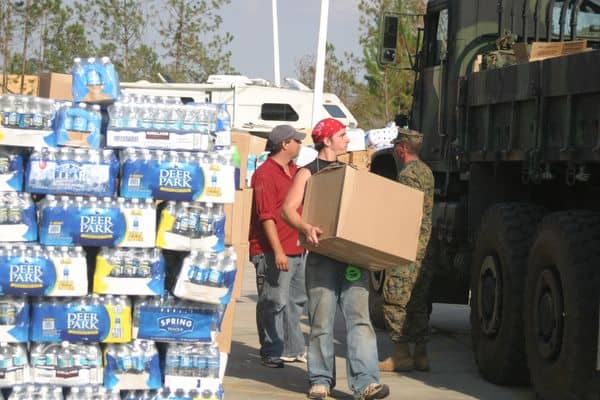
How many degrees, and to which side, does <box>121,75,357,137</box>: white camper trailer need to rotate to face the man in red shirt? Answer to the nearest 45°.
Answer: approximately 90° to its right

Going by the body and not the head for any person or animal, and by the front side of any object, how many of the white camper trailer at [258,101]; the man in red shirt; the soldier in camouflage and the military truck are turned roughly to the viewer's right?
2

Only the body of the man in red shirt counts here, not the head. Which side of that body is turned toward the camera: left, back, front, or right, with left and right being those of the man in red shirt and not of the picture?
right

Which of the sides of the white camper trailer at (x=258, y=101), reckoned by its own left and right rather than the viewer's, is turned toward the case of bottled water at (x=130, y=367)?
right

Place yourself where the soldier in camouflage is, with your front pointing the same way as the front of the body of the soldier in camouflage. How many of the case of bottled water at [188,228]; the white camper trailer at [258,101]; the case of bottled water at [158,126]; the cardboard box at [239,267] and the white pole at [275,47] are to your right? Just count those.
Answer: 2

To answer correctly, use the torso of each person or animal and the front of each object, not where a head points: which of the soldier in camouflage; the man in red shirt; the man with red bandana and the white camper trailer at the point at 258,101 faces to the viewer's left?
the soldier in camouflage

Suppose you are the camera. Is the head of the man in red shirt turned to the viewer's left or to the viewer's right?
to the viewer's right

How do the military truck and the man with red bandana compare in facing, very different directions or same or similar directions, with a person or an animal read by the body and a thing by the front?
very different directions

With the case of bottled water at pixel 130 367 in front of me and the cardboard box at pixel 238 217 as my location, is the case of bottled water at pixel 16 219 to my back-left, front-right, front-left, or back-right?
front-right

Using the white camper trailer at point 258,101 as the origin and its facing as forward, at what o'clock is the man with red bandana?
The man with red bandana is roughly at 3 o'clock from the white camper trailer.

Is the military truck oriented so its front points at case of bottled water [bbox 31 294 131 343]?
no

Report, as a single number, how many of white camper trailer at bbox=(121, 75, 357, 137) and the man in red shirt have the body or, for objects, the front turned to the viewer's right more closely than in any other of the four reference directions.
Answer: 2

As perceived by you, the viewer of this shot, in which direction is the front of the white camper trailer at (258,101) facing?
facing to the right of the viewer

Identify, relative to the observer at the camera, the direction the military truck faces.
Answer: facing away from the viewer and to the left of the viewer

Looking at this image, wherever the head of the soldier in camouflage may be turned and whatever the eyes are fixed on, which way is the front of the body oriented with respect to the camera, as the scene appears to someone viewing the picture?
to the viewer's left
